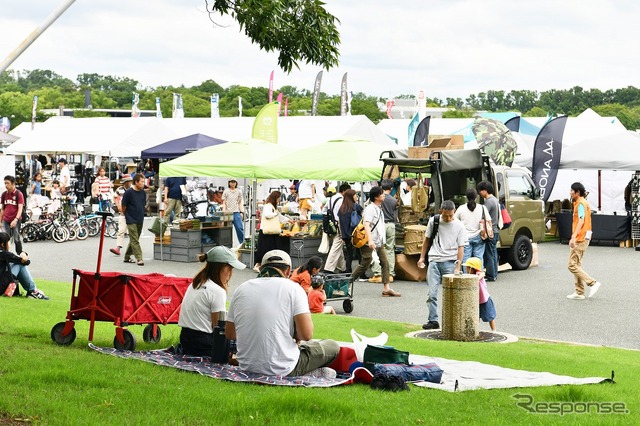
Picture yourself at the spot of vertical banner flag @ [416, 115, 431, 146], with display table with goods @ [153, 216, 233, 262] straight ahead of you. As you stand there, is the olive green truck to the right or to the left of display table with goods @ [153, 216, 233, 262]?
left

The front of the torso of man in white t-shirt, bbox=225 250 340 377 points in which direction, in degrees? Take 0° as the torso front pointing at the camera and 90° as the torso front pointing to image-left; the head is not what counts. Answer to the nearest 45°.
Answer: approximately 225°

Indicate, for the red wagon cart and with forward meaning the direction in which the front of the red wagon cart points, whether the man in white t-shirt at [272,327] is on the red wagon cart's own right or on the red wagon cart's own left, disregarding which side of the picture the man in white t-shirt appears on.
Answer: on the red wagon cart's own left

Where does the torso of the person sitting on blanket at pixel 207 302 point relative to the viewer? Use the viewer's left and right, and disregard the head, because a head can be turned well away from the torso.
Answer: facing away from the viewer and to the right of the viewer

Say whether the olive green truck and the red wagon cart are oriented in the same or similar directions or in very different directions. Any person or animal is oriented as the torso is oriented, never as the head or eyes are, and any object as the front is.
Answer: very different directions

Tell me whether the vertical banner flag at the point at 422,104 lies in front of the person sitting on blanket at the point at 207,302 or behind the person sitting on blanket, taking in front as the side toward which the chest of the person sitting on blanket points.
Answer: in front

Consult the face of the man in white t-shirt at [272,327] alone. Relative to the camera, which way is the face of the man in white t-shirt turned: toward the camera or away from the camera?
away from the camera

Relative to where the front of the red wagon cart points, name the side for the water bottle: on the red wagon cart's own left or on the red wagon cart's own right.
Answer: on the red wagon cart's own left
